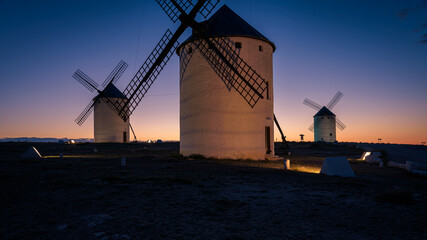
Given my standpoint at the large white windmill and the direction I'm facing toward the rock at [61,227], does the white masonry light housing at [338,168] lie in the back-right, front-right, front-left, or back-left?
front-left

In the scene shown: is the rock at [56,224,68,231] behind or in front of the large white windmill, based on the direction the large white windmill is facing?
in front

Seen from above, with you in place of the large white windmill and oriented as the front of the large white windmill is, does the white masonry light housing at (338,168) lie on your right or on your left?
on your left

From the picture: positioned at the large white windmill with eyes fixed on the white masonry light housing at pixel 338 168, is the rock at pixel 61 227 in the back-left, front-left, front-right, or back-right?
front-right

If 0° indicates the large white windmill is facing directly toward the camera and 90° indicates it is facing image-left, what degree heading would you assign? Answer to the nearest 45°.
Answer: approximately 45°

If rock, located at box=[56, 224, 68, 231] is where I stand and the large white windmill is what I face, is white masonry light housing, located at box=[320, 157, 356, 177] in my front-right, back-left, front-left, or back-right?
front-right

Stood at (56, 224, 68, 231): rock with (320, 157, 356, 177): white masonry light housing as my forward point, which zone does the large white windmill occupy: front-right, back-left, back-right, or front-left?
front-left
